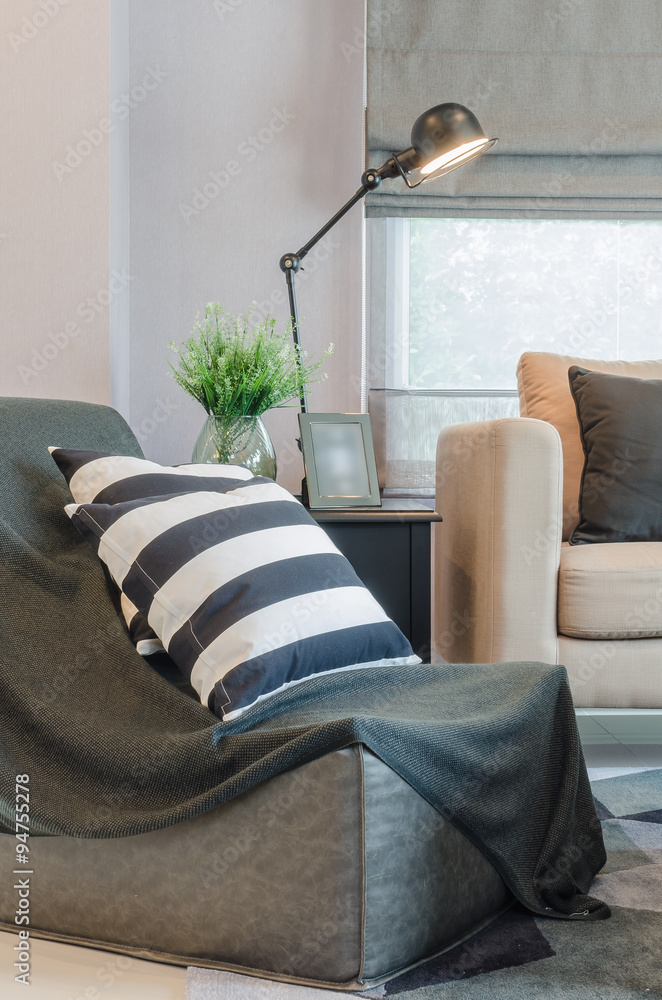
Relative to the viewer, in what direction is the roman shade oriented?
toward the camera

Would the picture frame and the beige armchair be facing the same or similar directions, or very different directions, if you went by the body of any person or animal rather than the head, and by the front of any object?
same or similar directions

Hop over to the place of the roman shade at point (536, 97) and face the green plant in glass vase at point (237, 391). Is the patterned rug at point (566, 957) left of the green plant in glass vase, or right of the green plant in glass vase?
left

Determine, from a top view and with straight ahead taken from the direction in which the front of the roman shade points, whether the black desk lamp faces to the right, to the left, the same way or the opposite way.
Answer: to the left

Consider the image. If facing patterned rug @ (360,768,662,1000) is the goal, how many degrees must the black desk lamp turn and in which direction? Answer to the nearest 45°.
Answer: approximately 90° to its right

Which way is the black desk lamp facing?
to the viewer's right

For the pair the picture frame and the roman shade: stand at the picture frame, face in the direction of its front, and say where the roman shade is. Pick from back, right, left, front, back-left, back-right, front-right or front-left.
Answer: back-left

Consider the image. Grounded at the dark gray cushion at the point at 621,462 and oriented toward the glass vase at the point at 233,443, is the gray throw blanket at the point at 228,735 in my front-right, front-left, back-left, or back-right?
front-left

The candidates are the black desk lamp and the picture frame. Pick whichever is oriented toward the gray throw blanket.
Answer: the picture frame

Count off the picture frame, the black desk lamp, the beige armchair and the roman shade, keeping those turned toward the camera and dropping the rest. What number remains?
3

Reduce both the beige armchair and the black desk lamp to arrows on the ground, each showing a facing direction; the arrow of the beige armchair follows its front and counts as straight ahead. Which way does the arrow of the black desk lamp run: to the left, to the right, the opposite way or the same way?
to the left

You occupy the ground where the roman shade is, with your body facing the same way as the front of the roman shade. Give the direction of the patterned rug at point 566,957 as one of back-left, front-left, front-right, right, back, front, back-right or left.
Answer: front

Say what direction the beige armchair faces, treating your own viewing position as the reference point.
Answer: facing the viewer

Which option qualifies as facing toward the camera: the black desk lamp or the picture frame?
the picture frame

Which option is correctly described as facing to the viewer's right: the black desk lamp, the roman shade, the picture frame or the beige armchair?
the black desk lamp
